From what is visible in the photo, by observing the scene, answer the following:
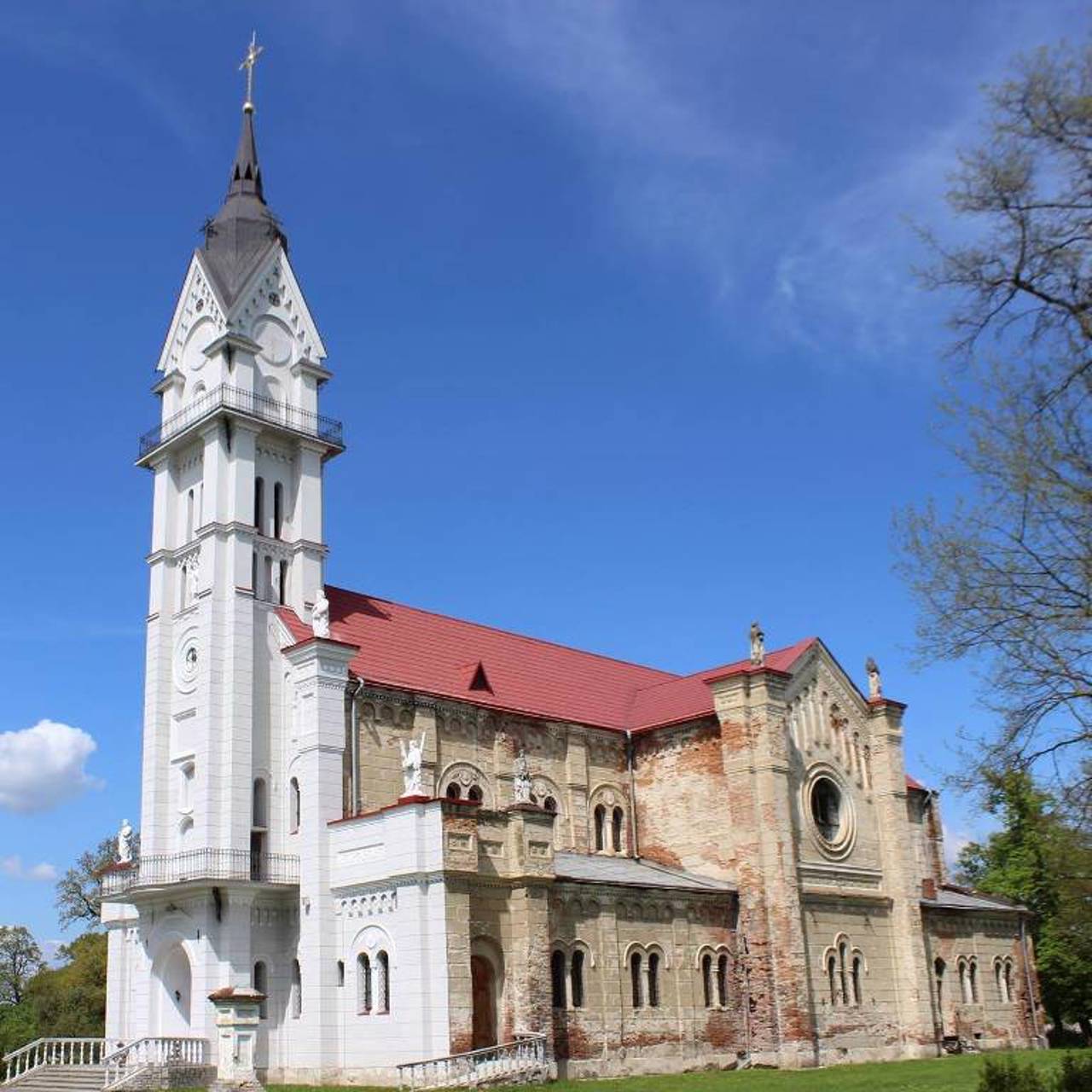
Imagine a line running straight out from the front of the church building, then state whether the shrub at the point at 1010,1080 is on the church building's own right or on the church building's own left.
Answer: on the church building's own left

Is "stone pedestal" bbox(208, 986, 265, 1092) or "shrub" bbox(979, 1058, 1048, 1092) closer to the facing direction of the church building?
the stone pedestal

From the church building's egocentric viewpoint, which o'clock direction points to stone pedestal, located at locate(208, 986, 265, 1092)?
The stone pedestal is roughly at 11 o'clock from the church building.

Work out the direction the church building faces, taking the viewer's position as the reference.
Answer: facing the viewer and to the left of the viewer
